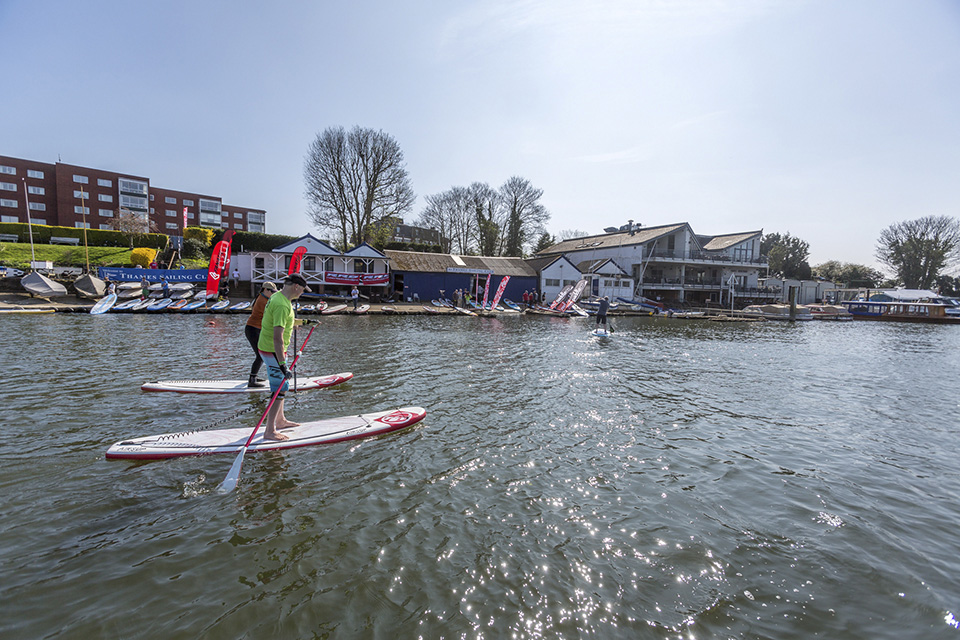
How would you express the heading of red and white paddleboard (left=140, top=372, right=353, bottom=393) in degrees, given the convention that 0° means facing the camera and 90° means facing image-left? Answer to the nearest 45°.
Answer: approximately 270°

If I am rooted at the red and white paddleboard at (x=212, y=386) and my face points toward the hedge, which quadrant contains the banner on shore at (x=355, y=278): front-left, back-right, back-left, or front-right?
front-right

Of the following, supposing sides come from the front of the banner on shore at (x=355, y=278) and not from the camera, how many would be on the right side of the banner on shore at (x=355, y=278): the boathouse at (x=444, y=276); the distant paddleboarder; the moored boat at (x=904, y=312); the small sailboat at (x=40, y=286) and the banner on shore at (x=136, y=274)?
2

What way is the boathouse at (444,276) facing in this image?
toward the camera

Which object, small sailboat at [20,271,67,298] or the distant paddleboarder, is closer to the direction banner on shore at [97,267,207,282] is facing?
the distant paddleboarder

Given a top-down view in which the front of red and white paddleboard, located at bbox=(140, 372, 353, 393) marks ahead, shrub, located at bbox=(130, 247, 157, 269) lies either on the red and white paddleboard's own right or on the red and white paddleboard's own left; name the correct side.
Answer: on the red and white paddleboard's own left

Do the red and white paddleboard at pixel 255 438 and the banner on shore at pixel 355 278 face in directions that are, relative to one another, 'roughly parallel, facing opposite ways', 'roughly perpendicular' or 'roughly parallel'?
roughly perpendicular

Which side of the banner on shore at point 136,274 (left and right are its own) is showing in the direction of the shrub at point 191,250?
back

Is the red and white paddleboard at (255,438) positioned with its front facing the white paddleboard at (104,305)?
no

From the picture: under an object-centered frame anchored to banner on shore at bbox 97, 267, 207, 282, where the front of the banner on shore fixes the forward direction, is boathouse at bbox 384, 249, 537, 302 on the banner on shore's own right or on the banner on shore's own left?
on the banner on shore's own left

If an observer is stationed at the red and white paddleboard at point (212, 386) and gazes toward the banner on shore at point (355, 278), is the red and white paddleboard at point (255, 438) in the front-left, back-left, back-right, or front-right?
back-right

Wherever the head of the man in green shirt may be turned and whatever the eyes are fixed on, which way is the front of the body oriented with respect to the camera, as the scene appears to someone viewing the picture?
to the viewer's right

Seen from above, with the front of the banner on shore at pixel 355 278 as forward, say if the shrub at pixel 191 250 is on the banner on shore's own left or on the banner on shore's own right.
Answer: on the banner on shore's own right

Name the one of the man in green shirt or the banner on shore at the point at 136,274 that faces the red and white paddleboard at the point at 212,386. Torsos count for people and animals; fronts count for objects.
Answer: the banner on shore

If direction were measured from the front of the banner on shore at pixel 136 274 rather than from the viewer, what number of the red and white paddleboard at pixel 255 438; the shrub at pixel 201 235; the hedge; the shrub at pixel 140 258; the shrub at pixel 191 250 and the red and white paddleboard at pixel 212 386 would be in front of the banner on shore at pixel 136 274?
2
